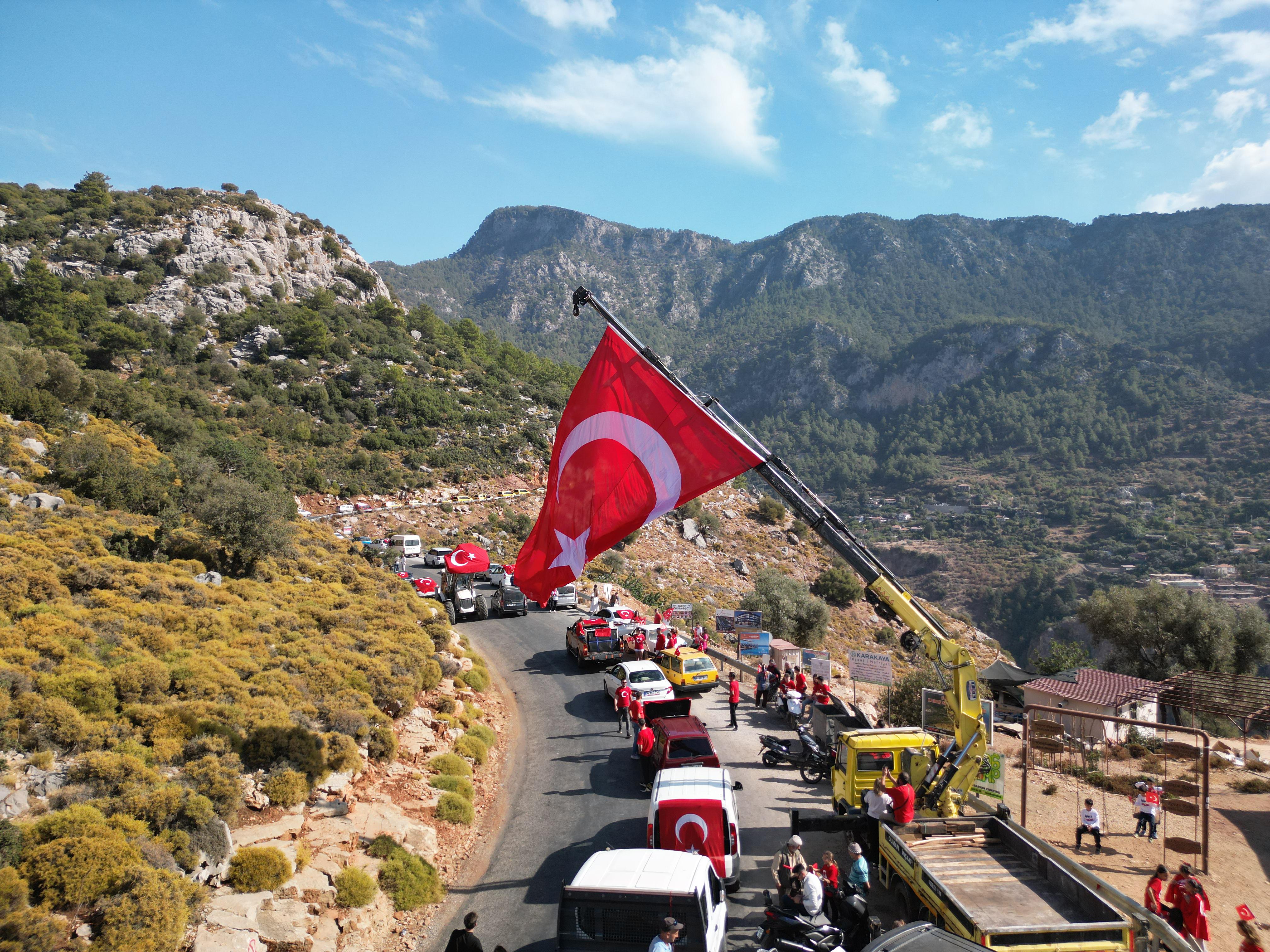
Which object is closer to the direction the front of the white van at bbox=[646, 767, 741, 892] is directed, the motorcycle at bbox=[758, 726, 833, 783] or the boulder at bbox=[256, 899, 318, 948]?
the motorcycle

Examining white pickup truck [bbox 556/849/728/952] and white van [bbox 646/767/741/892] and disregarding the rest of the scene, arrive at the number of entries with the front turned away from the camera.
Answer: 2

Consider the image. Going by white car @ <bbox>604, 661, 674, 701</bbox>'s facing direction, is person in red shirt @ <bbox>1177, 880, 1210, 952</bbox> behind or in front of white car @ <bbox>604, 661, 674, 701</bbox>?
behind

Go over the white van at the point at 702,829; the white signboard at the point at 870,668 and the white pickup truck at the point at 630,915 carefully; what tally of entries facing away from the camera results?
2

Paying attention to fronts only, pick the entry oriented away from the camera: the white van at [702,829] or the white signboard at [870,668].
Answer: the white van

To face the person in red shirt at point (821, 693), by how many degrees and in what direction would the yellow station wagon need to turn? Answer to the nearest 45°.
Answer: approximately 180°

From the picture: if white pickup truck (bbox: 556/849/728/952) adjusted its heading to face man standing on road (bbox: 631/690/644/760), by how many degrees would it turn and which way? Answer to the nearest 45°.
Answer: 0° — it already faces them

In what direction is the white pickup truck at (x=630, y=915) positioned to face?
away from the camera

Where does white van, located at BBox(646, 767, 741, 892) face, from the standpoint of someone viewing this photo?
facing away from the viewer

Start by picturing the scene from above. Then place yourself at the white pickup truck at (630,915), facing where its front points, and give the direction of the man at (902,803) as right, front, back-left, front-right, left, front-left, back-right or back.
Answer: front-right
